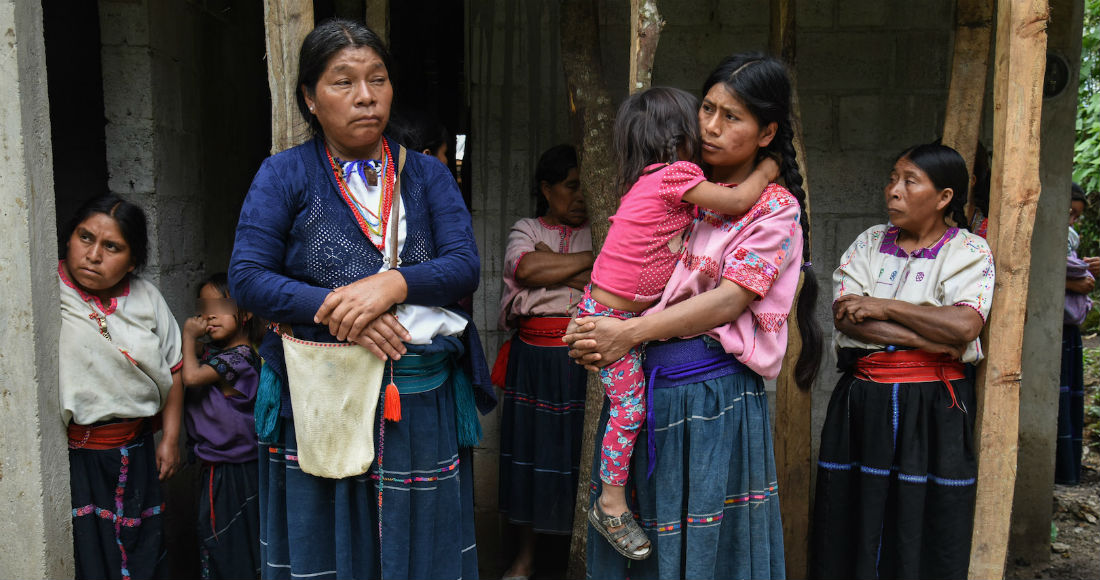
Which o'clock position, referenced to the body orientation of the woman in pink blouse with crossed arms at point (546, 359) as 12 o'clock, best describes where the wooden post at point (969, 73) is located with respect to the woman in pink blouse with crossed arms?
The wooden post is roughly at 11 o'clock from the woman in pink blouse with crossed arms.

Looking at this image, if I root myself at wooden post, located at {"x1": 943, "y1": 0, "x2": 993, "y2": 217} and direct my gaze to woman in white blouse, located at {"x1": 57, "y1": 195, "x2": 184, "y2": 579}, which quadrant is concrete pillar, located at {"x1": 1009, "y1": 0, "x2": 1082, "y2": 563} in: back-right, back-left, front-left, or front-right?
back-right

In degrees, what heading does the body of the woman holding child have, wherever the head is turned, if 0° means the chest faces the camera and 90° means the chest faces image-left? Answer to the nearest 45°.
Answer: approximately 45°

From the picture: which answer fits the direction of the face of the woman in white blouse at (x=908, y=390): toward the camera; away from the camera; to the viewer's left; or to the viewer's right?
to the viewer's left

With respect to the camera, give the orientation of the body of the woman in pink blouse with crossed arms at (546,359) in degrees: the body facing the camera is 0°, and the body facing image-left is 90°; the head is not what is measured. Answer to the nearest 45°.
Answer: approximately 315°
